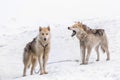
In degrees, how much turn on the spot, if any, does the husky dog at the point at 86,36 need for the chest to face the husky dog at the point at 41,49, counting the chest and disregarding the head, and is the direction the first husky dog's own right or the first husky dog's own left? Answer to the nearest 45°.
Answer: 0° — it already faces it

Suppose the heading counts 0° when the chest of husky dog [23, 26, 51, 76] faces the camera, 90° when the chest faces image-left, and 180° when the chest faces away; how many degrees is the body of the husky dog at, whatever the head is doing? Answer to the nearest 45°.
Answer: approximately 315°

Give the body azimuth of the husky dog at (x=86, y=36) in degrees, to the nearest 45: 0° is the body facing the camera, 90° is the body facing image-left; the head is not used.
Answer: approximately 45°

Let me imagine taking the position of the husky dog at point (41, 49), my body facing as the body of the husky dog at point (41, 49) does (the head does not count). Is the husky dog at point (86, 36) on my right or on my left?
on my left

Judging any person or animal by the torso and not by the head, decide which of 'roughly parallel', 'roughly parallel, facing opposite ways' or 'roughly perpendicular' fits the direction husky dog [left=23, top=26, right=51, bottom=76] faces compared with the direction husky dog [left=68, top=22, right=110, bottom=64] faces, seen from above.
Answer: roughly perpendicular
